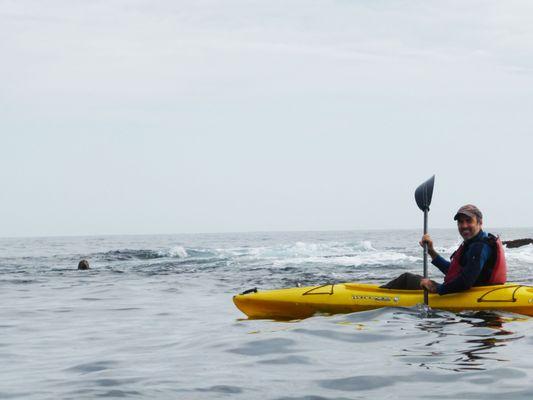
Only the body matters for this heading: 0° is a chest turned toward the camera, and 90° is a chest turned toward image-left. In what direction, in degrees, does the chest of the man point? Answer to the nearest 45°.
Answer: approximately 90°

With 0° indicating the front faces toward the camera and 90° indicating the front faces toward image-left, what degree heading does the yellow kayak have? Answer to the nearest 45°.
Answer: approximately 90°
